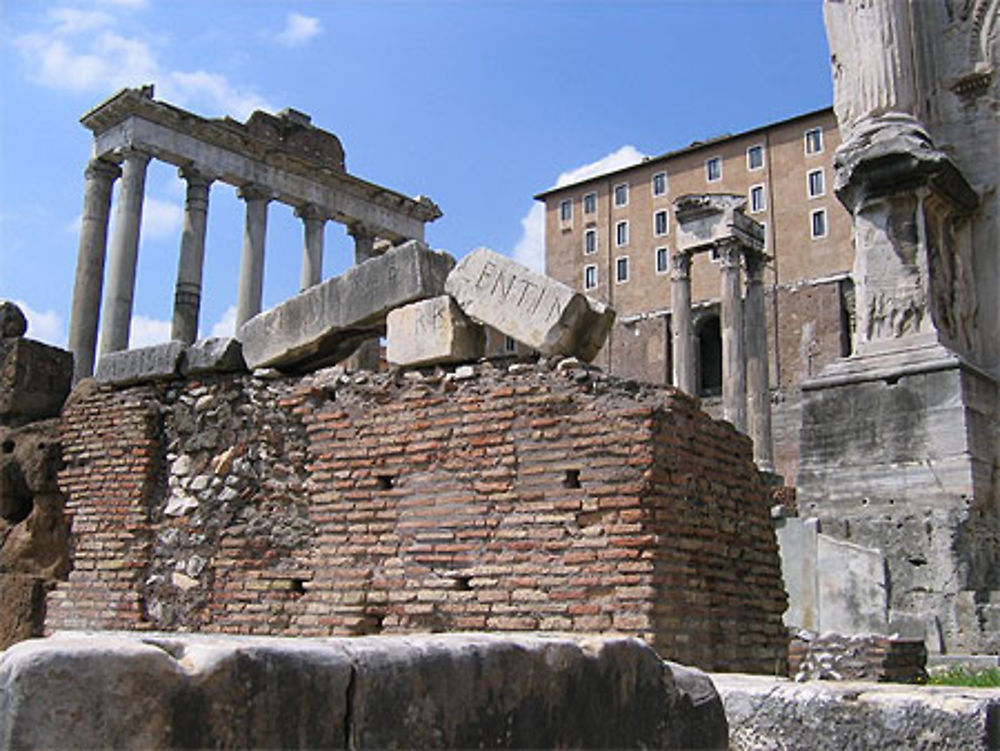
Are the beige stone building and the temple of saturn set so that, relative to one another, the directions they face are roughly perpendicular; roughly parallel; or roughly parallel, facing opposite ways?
roughly perpendicular

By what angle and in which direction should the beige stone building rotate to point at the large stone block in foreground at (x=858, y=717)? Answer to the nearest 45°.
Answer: approximately 45° to its left

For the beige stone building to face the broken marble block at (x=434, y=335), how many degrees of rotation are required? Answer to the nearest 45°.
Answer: approximately 45° to its left
